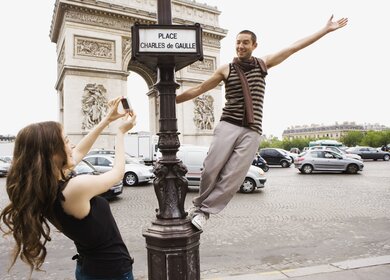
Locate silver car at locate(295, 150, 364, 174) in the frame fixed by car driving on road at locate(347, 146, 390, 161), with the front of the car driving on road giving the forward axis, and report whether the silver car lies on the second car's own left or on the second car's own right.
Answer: on the second car's own right

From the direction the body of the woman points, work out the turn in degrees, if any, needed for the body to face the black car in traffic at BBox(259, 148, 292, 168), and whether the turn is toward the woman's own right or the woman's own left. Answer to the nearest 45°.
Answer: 0° — they already face it

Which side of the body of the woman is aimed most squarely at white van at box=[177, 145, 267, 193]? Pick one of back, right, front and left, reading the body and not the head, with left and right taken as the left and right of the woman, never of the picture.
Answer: front

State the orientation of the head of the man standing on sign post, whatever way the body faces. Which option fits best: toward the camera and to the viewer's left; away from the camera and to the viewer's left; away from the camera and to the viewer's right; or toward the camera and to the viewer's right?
toward the camera and to the viewer's left

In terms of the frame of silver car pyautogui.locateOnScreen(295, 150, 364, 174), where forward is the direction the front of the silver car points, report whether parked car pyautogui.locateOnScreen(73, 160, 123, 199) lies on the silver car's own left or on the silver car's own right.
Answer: on the silver car's own right

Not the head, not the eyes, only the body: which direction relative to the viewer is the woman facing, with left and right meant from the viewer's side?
facing away from the viewer and to the right of the viewer

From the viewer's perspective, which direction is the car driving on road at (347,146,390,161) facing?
to the viewer's right

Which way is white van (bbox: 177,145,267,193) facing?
to the viewer's right

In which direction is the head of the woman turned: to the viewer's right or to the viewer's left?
to the viewer's right

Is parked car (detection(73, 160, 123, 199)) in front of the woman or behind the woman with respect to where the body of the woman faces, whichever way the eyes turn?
in front

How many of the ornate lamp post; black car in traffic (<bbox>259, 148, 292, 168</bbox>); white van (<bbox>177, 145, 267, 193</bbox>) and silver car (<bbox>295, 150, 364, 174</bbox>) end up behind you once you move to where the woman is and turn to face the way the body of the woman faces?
0
